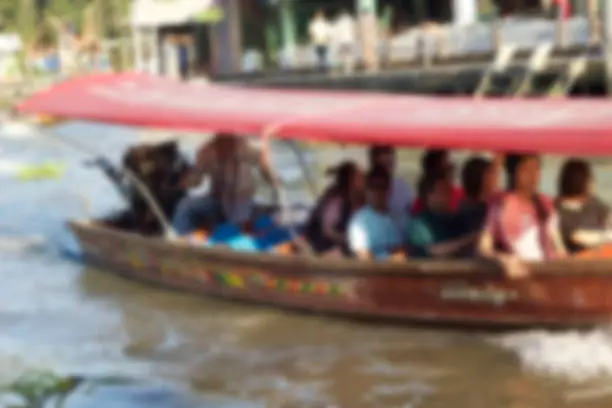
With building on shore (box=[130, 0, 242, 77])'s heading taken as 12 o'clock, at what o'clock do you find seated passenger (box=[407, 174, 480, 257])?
The seated passenger is roughly at 12 o'clock from the building on shore.

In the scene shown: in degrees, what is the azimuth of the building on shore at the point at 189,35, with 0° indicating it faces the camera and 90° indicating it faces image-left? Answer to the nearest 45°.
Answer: approximately 0°

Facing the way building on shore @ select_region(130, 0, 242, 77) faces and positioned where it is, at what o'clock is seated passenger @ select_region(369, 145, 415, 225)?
The seated passenger is roughly at 12 o'clock from the building on shore.

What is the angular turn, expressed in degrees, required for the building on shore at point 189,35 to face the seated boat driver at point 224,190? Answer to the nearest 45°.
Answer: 0° — it already faces them

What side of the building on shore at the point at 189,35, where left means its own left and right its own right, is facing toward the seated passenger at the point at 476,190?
front

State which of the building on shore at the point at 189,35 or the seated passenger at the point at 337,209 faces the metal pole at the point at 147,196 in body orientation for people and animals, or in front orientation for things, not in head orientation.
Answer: the building on shore

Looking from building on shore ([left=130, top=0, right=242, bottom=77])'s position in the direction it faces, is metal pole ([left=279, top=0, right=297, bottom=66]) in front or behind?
in front

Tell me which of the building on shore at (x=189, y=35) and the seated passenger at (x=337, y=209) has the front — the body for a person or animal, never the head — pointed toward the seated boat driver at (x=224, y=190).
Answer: the building on shore

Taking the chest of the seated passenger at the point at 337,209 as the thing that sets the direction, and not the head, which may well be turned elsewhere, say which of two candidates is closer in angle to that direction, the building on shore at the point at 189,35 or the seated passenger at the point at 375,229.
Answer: the seated passenger
